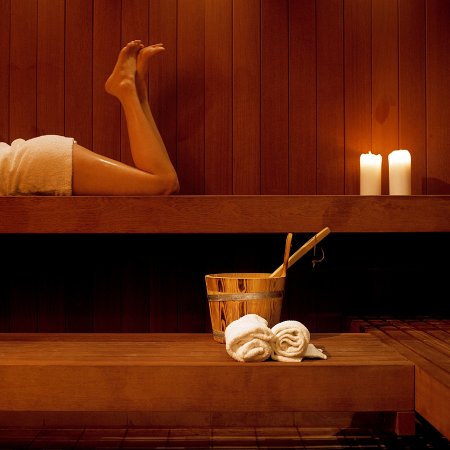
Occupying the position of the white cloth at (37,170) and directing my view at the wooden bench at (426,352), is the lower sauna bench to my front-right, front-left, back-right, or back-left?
front-right

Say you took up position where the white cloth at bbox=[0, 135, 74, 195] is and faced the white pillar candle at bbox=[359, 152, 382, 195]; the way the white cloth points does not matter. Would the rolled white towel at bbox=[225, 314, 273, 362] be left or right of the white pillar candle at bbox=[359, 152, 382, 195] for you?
right

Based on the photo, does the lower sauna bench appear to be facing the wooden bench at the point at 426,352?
no

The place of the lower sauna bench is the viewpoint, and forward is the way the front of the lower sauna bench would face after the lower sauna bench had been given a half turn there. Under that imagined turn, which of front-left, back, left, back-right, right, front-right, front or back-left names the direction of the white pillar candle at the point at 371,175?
front-right

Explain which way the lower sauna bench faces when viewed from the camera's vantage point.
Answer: facing the viewer

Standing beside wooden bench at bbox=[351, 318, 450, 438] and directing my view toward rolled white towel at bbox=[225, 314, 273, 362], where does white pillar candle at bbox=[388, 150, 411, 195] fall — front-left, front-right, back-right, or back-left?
back-right

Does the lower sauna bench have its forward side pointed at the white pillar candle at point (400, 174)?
no
